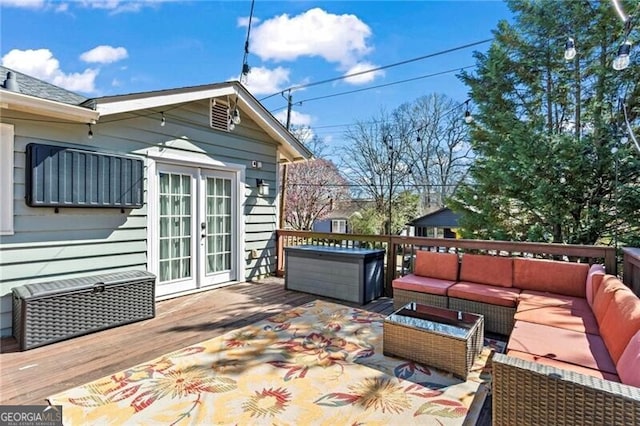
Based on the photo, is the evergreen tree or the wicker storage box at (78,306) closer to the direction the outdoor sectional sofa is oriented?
the wicker storage box

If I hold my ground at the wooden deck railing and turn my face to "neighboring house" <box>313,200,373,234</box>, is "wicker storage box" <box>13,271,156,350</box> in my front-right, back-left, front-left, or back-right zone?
back-left

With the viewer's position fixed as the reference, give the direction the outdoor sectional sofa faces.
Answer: facing the viewer and to the left of the viewer

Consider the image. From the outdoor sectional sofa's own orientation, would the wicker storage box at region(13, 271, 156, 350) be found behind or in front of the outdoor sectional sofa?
in front

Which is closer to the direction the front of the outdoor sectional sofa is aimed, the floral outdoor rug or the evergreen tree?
the floral outdoor rug

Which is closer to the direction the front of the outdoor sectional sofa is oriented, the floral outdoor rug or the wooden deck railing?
the floral outdoor rug

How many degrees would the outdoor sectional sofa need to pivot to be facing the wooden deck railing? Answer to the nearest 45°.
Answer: approximately 90° to its right

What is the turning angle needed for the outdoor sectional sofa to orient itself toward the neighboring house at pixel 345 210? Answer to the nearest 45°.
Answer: approximately 90° to its right

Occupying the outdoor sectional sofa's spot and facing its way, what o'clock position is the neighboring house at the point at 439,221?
The neighboring house is roughly at 4 o'clock from the outdoor sectional sofa.

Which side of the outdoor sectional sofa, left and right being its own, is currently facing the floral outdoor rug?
front

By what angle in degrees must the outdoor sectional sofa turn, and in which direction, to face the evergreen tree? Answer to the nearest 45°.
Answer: approximately 135° to its right
